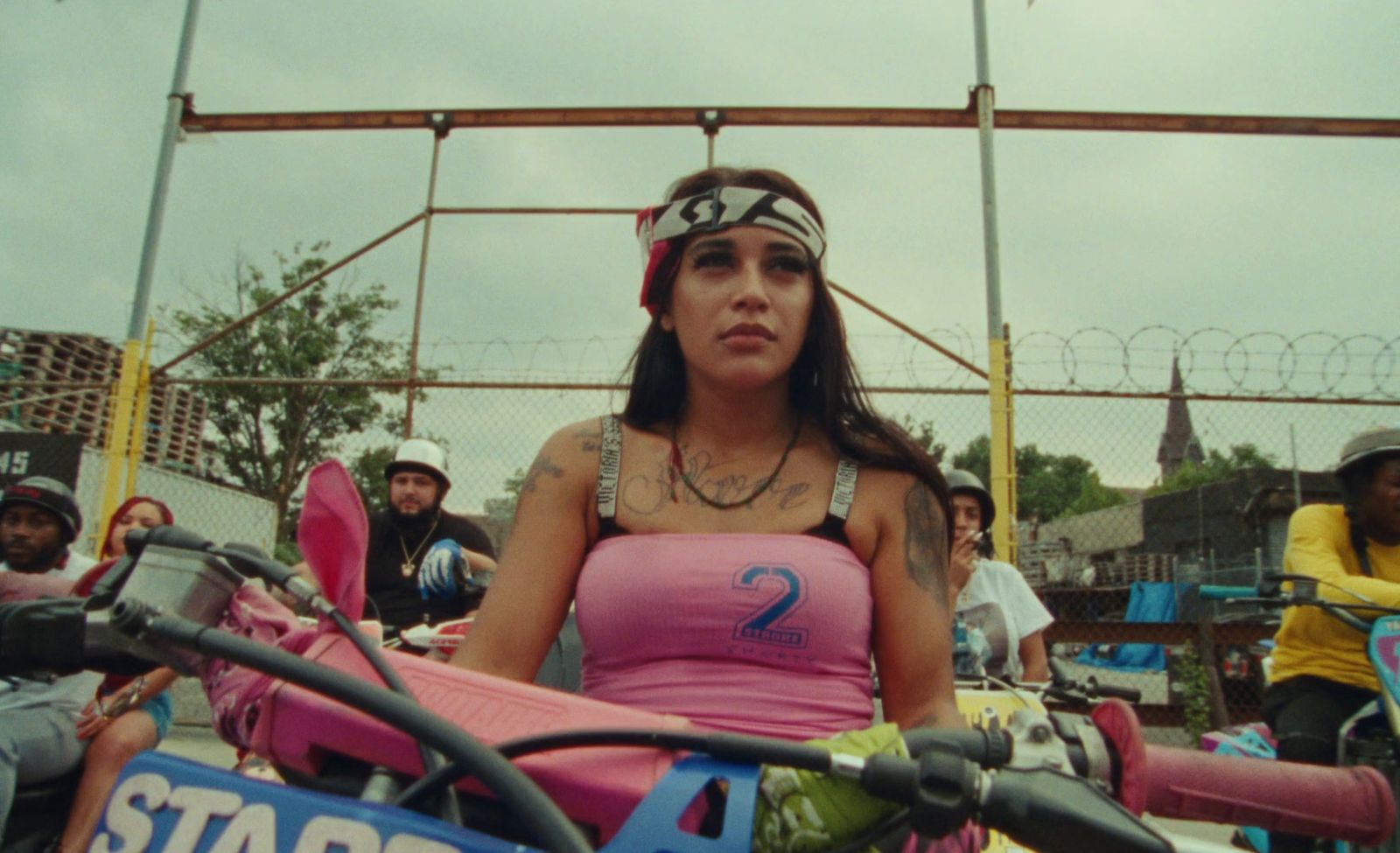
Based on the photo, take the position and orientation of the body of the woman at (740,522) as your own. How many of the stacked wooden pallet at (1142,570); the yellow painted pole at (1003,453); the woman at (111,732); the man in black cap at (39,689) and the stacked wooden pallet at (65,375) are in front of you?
0

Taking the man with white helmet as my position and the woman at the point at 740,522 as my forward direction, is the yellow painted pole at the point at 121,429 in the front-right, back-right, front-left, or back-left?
back-right

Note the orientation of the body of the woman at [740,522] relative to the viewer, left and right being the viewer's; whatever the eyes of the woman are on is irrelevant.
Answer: facing the viewer

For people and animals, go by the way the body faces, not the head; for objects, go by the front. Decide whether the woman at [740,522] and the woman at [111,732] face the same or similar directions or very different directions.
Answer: same or similar directions

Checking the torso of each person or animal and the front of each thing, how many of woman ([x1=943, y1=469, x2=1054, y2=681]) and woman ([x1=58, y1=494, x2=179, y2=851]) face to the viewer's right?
0

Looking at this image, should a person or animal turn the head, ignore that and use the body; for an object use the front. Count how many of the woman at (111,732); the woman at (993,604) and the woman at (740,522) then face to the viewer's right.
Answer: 0

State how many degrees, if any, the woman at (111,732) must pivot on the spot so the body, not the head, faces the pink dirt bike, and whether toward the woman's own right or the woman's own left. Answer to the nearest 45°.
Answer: approximately 45° to the woman's own left

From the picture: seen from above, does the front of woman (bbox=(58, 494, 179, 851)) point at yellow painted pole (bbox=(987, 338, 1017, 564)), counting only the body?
no

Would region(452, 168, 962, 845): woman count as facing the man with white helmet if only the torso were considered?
no

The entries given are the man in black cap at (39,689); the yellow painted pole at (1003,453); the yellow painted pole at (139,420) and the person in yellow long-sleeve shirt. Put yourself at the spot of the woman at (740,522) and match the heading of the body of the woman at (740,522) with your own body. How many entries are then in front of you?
0

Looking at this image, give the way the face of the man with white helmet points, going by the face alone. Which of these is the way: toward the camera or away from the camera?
toward the camera

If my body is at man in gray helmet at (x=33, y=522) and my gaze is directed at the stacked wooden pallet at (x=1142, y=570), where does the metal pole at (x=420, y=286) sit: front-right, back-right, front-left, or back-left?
front-left

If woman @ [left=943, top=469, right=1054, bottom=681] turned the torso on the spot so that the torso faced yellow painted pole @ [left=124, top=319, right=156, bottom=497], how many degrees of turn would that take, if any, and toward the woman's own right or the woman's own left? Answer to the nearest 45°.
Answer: approximately 45° to the woman's own right

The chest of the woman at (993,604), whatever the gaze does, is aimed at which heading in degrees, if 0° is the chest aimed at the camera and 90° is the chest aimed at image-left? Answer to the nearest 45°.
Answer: approximately 45°

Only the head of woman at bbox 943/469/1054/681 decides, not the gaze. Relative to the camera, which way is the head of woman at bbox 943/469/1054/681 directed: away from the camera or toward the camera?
toward the camera
